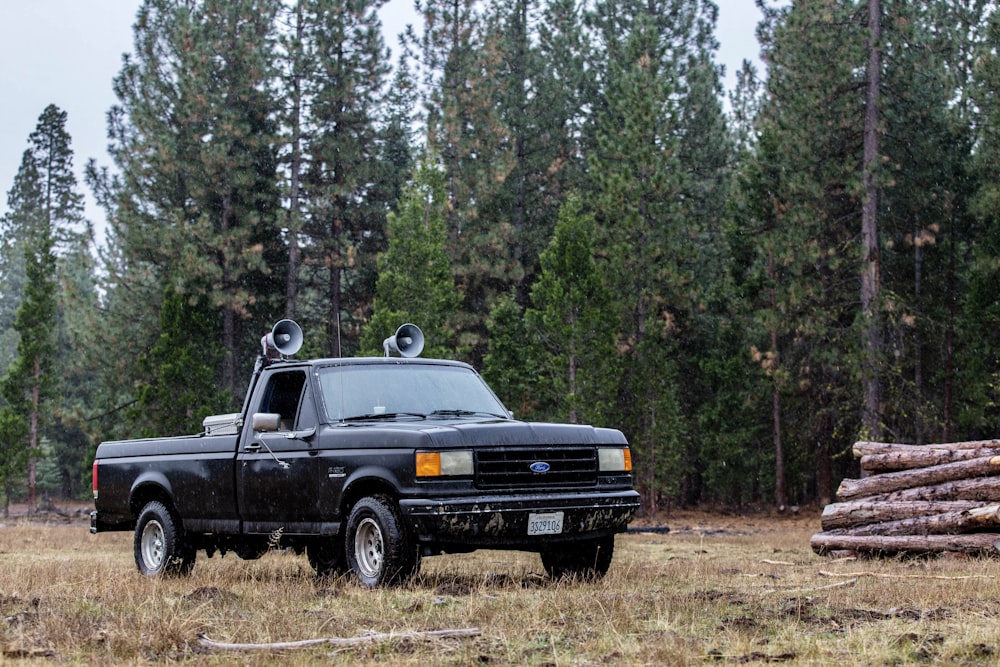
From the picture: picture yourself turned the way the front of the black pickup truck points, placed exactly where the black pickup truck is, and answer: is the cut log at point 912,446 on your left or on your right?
on your left

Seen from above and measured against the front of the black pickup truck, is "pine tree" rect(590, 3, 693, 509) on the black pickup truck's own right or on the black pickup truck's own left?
on the black pickup truck's own left

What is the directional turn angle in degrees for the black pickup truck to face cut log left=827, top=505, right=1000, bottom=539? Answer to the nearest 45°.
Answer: approximately 90° to its left

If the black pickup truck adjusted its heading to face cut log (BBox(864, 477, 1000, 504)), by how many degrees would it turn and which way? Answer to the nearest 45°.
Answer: approximately 90° to its left

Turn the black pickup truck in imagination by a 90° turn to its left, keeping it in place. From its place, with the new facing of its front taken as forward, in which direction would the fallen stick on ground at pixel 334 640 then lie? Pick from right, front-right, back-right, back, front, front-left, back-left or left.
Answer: back-right

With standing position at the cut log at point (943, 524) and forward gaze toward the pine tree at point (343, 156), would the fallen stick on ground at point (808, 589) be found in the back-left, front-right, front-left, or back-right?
back-left

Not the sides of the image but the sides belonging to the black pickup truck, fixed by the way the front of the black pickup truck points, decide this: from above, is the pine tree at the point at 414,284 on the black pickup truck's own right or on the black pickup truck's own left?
on the black pickup truck's own left

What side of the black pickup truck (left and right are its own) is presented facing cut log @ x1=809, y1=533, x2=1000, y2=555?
left

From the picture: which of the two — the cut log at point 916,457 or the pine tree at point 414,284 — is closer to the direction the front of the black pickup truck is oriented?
the cut log

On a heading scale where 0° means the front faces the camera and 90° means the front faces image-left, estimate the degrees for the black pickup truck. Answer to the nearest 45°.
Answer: approximately 315°

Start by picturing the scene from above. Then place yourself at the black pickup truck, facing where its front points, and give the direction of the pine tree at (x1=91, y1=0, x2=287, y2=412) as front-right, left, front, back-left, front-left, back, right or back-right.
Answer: back-left

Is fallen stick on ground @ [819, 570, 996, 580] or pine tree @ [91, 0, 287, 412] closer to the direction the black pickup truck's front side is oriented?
the fallen stick on ground

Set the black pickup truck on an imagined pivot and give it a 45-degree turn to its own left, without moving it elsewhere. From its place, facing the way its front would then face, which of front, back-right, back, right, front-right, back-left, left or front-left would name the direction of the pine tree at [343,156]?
left

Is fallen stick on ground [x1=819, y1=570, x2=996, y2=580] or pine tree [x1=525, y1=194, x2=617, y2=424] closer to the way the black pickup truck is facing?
the fallen stick on ground

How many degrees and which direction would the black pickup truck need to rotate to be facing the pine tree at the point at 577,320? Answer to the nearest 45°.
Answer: approximately 135° to its left

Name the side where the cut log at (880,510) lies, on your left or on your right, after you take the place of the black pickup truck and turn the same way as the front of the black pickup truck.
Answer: on your left
